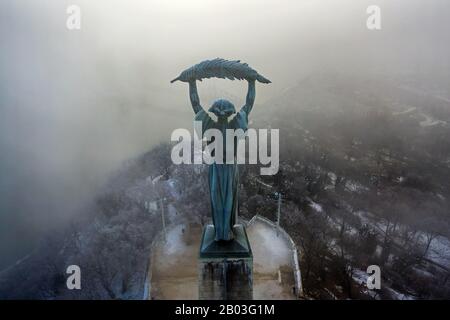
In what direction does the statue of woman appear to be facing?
away from the camera
